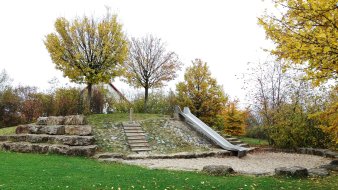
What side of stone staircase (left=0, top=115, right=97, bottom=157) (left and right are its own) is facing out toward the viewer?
front

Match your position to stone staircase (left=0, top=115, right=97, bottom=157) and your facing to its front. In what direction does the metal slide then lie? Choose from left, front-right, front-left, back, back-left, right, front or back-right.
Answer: left

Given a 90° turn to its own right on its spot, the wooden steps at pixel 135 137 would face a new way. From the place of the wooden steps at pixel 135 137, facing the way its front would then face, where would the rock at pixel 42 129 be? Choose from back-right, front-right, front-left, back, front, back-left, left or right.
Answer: front

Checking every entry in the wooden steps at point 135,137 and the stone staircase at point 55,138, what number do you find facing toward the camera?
2

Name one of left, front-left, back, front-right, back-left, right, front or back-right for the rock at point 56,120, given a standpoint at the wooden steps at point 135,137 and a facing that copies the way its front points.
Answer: right

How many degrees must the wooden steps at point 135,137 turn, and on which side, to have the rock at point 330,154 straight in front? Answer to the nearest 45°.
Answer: approximately 90° to its left

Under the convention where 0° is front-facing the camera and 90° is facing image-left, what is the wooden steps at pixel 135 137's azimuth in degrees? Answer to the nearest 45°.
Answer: approximately 0°

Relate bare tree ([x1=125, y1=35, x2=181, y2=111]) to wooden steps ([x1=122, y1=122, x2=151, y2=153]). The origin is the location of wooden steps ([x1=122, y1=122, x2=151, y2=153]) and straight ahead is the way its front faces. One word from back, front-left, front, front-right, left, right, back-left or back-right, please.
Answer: back

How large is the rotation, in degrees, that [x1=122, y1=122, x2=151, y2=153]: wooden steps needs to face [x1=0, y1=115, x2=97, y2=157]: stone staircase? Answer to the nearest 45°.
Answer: approximately 90° to its right

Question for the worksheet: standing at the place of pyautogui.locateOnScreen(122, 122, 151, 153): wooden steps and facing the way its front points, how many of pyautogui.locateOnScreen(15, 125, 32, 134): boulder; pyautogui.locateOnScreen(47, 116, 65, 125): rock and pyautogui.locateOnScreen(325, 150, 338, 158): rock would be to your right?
2

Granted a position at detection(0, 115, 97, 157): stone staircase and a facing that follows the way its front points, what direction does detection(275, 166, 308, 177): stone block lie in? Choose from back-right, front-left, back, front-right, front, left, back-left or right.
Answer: front-left

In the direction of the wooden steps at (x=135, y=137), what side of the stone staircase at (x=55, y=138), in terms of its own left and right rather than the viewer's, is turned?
left

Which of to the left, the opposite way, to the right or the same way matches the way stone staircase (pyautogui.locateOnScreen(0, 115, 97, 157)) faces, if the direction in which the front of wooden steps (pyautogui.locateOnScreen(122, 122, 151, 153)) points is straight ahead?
the same way

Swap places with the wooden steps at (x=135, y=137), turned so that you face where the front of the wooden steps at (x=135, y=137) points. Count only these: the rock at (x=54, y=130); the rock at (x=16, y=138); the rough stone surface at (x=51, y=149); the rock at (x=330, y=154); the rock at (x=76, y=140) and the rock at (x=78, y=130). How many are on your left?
1
